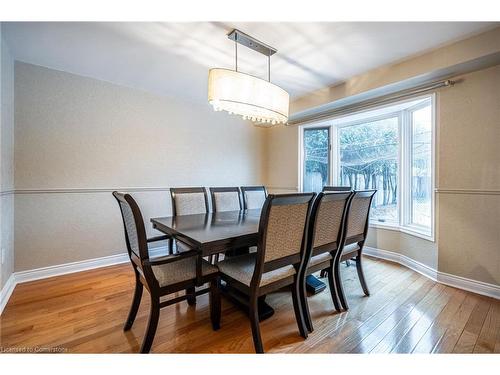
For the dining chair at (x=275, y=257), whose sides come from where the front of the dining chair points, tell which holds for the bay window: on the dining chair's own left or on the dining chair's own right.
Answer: on the dining chair's own right

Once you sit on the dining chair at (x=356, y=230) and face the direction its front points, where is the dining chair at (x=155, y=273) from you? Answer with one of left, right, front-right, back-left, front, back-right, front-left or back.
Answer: left

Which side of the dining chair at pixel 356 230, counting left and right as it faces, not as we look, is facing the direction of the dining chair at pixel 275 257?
left

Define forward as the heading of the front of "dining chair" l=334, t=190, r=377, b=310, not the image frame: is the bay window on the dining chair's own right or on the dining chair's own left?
on the dining chair's own right

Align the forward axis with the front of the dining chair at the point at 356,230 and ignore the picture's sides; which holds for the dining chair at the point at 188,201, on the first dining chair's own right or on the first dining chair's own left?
on the first dining chair's own left

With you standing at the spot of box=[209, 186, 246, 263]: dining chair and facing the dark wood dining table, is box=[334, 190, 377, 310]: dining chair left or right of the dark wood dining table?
left

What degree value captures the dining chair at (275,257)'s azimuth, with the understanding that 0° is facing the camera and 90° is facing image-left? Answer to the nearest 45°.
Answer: approximately 135°

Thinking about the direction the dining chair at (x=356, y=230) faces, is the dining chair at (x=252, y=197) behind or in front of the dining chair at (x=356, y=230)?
in front

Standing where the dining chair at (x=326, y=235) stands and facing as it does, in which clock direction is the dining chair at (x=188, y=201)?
the dining chair at (x=188, y=201) is roughly at 11 o'clock from the dining chair at (x=326, y=235).

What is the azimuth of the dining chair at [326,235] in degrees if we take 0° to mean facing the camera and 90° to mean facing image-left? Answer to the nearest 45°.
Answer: approximately 135°

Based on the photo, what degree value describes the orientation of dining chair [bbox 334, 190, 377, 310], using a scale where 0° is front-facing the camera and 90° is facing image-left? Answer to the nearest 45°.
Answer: approximately 135°

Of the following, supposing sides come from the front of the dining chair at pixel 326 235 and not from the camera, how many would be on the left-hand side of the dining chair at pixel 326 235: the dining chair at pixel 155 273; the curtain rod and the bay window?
1
